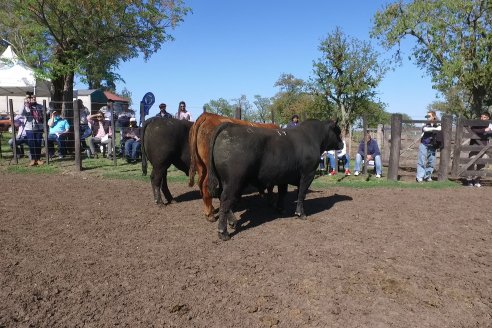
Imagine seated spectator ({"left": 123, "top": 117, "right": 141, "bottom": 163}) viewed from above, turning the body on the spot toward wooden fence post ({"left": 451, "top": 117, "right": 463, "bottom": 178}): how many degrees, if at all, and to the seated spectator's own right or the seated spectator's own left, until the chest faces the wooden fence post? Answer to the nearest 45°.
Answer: approximately 45° to the seated spectator's own left

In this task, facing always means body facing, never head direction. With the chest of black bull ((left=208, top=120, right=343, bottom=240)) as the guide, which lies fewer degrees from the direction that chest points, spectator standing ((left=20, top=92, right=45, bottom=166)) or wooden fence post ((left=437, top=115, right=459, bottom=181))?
the wooden fence post

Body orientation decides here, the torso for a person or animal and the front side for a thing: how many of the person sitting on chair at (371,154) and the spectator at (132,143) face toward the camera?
2

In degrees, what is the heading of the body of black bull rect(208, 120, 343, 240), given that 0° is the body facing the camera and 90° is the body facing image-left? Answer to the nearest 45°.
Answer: approximately 225°

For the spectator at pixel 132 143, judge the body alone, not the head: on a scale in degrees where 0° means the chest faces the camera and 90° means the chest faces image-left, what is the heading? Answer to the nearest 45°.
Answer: approximately 0°

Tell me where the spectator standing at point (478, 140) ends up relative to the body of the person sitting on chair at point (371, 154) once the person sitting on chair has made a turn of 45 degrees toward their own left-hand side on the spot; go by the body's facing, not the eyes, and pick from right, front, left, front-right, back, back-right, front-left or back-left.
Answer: front-left

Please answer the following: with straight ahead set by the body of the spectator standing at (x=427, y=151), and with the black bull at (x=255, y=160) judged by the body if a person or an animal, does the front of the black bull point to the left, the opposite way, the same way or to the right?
the opposite way

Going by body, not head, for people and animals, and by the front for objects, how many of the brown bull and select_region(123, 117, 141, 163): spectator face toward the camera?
1
